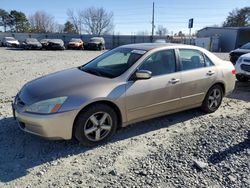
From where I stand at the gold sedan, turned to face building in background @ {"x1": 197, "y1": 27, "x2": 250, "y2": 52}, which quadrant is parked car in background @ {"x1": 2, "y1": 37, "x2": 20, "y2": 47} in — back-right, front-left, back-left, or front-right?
front-left

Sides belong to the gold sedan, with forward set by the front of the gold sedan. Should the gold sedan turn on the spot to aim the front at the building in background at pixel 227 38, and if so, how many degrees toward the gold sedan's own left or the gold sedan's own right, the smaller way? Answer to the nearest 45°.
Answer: approximately 180°

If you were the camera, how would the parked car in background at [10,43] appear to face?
facing the viewer and to the right of the viewer

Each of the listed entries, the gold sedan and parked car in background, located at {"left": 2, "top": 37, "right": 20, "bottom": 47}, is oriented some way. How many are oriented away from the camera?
0

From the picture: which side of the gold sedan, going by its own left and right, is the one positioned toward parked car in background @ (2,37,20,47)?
right

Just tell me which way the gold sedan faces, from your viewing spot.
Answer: facing the viewer and to the left of the viewer

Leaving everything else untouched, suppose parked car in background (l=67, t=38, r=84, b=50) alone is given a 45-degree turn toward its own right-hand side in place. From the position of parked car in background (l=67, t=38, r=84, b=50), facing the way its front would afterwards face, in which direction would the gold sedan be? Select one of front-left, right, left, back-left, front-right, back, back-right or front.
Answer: left

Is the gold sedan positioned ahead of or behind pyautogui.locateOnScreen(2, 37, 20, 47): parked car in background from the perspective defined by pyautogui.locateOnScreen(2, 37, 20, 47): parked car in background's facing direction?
ahead

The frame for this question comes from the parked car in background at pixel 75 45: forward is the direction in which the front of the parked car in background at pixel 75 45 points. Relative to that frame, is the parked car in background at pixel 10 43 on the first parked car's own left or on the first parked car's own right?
on the first parked car's own right

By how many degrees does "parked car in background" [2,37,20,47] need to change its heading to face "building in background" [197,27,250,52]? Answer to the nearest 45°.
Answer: approximately 45° to its left

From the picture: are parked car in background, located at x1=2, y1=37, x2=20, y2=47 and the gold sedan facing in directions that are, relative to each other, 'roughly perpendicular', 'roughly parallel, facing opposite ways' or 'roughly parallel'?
roughly perpendicular

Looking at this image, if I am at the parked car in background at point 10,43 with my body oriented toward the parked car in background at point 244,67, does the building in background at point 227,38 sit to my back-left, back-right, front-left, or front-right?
front-left

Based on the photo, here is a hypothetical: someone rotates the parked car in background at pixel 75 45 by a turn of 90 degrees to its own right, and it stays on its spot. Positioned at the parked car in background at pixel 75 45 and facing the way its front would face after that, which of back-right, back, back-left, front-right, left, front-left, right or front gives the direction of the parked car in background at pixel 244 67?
back-left

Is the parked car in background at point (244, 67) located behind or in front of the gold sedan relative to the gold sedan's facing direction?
behind

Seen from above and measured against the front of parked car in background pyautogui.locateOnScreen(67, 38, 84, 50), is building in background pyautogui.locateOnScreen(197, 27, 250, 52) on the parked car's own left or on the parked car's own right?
on the parked car's own left
